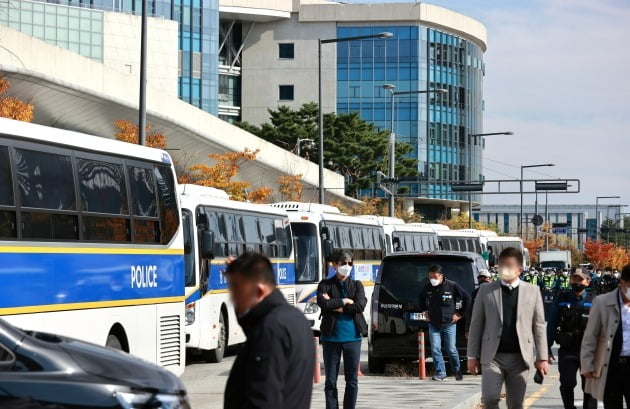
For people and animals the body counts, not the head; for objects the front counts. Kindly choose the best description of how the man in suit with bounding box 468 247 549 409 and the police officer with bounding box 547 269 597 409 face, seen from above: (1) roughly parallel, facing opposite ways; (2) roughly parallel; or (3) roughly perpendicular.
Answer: roughly parallel

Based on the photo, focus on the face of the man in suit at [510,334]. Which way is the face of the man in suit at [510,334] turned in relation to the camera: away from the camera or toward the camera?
toward the camera

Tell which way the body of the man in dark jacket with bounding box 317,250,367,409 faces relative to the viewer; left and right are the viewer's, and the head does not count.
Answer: facing the viewer

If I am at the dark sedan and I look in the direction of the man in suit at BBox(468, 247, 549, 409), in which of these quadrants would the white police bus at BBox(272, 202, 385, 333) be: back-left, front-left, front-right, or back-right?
front-left

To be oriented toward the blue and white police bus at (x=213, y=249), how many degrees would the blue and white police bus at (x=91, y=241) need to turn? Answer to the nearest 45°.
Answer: approximately 135° to its right

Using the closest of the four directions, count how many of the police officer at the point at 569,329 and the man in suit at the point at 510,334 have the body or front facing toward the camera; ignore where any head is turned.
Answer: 2

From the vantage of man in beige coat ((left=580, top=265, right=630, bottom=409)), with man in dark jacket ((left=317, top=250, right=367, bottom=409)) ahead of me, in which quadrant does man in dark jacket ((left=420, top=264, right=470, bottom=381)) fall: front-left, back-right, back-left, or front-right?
front-right

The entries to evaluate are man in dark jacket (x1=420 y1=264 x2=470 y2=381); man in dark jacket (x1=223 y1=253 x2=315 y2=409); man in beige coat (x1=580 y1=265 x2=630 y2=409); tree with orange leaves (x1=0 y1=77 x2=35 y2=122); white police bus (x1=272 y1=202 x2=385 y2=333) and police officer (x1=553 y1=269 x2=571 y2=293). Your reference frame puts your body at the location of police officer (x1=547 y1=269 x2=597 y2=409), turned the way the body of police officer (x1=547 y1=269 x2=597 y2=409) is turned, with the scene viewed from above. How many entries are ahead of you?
2

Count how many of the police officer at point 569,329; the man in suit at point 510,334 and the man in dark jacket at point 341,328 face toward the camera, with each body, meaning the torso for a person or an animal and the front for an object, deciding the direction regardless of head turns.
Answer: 3

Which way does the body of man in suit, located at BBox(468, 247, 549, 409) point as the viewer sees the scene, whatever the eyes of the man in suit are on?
toward the camera

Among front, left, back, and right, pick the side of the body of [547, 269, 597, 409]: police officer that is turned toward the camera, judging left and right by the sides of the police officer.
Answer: front

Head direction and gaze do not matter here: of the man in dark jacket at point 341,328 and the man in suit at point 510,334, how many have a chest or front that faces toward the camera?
2

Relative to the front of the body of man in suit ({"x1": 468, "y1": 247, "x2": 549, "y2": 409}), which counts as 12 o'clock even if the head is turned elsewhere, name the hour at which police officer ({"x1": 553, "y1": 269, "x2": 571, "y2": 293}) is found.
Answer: The police officer is roughly at 6 o'clock from the man in suit.

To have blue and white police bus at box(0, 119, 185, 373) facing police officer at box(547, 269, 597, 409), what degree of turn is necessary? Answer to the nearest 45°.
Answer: approximately 90° to its left
